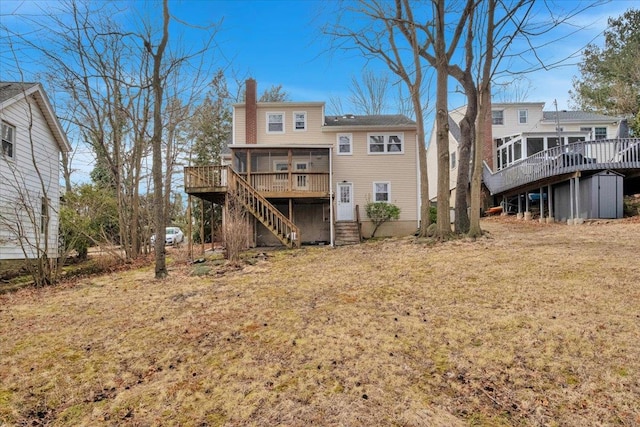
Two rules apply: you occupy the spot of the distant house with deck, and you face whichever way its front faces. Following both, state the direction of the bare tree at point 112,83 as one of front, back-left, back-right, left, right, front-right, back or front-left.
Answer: back-left

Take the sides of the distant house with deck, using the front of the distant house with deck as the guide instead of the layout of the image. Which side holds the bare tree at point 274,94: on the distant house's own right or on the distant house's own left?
on the distant house's own left

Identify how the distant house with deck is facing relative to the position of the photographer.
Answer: facing away from the viewer

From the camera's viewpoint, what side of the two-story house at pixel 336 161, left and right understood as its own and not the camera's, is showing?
back

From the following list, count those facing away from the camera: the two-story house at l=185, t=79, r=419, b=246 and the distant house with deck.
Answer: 2

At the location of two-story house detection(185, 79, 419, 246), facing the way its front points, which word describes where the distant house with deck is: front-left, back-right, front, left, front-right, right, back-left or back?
right

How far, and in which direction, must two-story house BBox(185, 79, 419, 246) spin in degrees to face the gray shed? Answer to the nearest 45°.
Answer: approximately 135° to its right

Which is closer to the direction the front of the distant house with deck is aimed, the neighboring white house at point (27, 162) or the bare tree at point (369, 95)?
the bare tree

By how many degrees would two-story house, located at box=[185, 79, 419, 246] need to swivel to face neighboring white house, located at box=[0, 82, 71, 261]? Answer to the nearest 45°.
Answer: approximately 135° to its left

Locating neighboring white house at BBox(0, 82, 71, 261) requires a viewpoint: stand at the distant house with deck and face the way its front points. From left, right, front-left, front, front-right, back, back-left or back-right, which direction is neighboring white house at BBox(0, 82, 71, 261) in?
back-left
